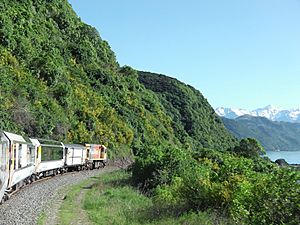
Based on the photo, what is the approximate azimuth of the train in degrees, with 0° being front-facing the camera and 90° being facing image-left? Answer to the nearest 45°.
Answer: approximately 225°
